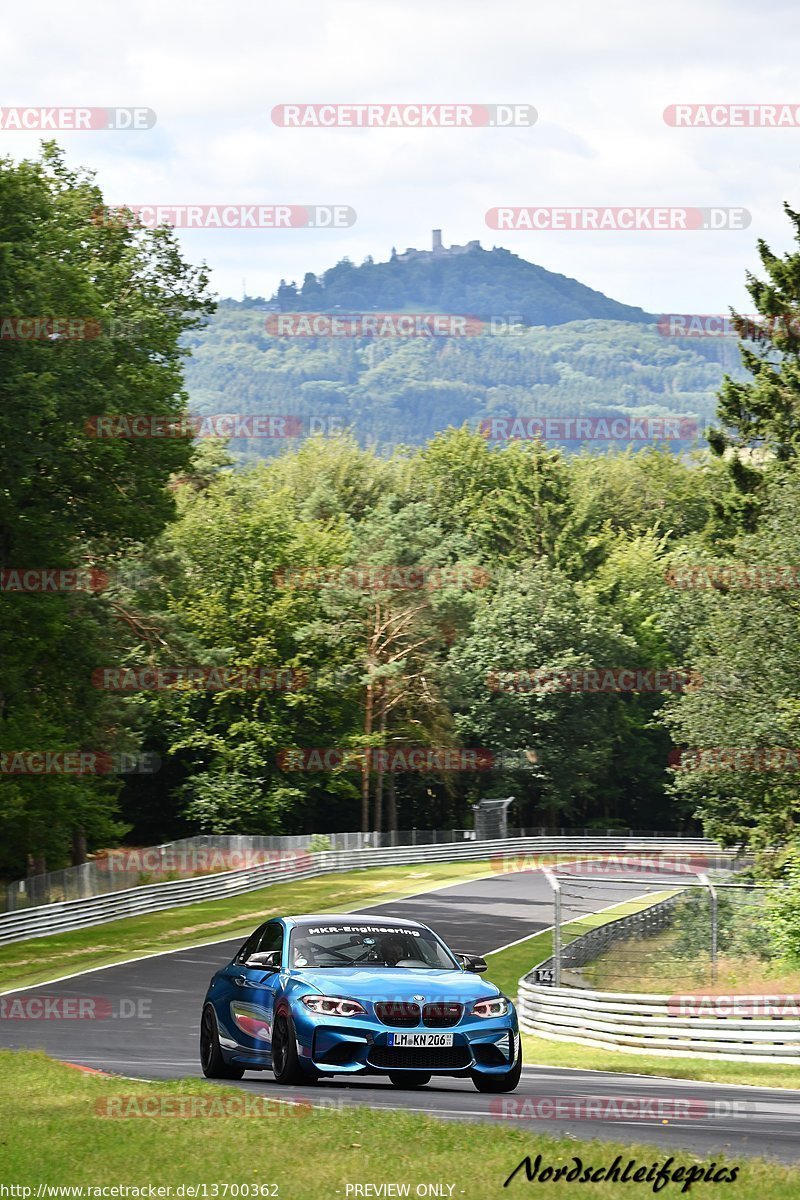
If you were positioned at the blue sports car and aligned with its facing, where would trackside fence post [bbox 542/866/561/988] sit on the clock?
The trackside fence post is roughly at 8 o'clock from the blue sports car.

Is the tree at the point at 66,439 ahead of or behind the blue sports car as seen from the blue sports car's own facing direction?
behind

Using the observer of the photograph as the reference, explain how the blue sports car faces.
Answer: facing the viewer and to the right of the viewer

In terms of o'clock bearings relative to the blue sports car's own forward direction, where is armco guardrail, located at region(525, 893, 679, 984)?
The armco guardrail is roughly at 8 o'clock from the blue sports car.

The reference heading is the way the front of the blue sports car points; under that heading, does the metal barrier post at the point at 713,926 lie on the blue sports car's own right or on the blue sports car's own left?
on the blue sports car's own left
